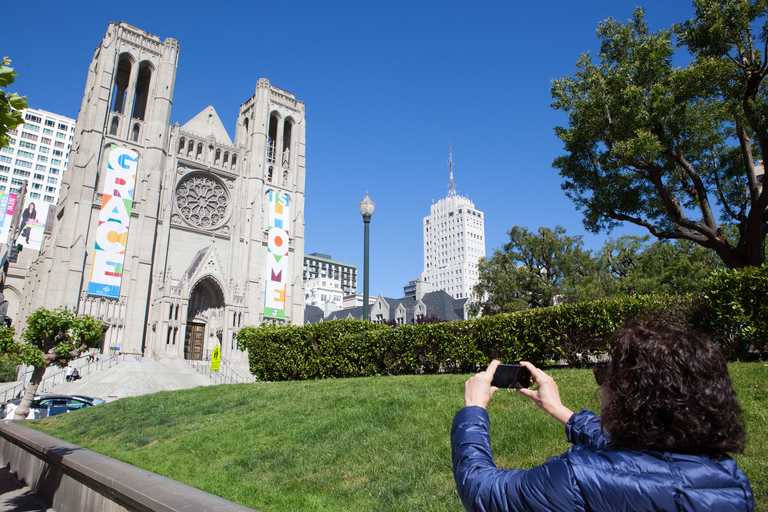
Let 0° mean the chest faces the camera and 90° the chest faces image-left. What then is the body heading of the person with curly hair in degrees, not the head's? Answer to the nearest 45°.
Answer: approximately 135°

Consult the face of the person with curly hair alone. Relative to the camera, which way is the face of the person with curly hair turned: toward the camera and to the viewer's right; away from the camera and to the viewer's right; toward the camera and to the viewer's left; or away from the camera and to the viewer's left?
away from the camera and to the viewer's left

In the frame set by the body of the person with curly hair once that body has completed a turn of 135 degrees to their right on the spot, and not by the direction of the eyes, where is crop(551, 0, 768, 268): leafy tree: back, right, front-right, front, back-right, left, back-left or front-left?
left

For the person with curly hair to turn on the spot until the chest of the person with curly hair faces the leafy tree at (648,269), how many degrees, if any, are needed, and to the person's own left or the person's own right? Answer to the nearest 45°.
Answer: approximately 45° to the person's own right

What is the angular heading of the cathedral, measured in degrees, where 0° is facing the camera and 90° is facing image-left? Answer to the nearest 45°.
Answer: approximately 315°

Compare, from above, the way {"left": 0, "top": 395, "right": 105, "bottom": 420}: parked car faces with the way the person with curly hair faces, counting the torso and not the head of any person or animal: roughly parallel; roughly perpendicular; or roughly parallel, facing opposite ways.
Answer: roughly perpendicular

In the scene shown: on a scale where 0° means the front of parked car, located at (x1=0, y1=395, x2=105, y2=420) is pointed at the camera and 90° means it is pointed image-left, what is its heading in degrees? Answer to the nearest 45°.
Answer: approximately 270°

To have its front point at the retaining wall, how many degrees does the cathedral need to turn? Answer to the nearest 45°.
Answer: approximately 45° to its right

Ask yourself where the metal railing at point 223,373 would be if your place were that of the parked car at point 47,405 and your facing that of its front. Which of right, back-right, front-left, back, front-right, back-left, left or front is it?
front-left

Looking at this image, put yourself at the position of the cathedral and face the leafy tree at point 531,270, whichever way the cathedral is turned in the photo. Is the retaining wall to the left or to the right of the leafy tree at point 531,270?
right
